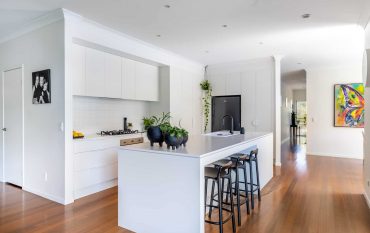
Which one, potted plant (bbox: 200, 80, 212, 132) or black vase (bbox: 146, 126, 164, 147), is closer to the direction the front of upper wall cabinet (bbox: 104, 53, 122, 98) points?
the black vase

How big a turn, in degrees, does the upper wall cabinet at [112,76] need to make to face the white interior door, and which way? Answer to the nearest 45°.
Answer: approximately 135° to its right

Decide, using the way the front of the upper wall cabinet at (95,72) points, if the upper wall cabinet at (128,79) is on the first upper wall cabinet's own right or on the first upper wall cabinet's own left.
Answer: on the first upper wall cabinet's own left

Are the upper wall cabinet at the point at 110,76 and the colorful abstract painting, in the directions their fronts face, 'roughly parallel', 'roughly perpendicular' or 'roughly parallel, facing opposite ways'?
roughly perpendicular

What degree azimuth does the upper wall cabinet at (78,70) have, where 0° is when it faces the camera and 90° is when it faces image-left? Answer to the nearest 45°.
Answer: approximately 315°

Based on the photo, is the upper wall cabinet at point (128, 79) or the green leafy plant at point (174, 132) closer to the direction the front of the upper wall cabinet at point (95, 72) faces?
the green leafy plant

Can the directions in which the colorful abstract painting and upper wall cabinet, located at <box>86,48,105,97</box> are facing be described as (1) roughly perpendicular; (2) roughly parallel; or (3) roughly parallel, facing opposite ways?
roughly perpendicular

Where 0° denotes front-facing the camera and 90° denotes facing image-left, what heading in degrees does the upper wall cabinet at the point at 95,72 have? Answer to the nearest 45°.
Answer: approximately 315°

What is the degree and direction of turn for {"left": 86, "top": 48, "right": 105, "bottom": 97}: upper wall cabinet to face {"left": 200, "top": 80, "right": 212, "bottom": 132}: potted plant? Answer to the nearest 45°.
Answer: approximately 90° to its left
